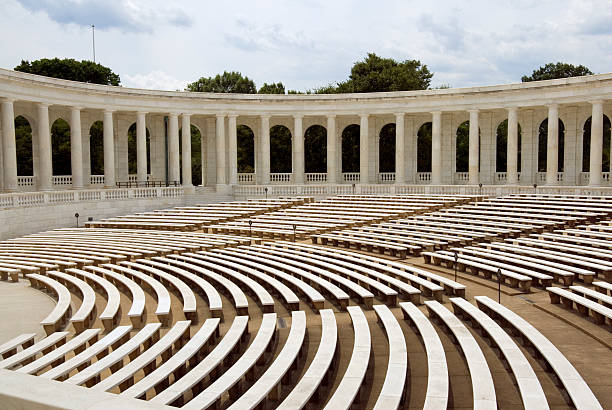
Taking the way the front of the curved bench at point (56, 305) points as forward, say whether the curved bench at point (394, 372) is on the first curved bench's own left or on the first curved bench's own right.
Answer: on the first curved bench's own left

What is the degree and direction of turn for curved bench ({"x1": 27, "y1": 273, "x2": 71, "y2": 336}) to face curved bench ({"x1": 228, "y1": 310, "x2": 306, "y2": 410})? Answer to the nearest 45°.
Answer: approximately 90° to its left

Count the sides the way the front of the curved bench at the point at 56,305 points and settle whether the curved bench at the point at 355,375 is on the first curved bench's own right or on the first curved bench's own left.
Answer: on the first curved bench's own left

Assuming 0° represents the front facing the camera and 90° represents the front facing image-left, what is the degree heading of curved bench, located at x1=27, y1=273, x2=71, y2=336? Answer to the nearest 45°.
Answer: approximately 90°

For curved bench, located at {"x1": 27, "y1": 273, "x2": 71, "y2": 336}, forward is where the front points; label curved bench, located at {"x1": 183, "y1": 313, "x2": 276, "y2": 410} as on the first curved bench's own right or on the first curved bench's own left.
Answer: on the first curved bench's own left

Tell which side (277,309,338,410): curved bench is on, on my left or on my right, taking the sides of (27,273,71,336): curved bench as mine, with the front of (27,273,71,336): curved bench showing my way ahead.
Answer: on my left

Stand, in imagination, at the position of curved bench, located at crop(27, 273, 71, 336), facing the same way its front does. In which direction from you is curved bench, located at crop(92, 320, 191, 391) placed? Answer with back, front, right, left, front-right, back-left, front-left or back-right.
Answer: left

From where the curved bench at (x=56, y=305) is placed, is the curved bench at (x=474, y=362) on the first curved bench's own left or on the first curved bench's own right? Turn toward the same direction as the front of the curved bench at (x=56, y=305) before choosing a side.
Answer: on the first curved bench's own left

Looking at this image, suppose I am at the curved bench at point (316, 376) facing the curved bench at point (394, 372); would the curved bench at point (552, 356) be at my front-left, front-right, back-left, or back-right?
front-left

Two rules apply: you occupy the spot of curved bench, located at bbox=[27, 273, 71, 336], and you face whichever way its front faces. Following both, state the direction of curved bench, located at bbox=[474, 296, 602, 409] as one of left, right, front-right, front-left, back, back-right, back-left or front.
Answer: back-left

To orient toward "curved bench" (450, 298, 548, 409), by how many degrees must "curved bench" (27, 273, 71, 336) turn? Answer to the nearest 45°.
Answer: approximately 135° to its left

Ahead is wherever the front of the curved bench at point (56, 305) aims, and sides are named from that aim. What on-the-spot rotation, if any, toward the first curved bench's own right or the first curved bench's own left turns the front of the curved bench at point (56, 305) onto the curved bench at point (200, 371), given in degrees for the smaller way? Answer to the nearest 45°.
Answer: approximately 90° to the first curved bench's own left
